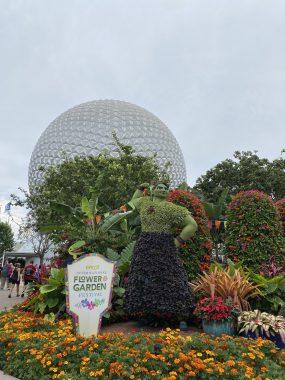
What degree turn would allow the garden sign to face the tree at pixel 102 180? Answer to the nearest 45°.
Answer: approximately 180°

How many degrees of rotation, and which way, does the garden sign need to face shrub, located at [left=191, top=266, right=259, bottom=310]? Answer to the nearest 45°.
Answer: approximately 90° to its left

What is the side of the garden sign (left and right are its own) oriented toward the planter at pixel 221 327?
left

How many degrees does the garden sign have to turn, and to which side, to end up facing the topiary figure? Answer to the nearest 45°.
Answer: approximately 90° to its left

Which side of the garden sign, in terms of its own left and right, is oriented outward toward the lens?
front

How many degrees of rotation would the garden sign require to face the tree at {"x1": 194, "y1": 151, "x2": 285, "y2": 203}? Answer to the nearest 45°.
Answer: approximately 135° to its left

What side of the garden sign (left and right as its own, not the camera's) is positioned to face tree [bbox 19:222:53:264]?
back

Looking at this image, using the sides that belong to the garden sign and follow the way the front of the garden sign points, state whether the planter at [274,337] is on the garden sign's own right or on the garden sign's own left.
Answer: on the garden sign's own left

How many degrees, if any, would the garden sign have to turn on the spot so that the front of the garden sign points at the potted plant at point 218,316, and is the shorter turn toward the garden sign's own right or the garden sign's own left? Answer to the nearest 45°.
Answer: approximately 90° to the garden sign's own left
